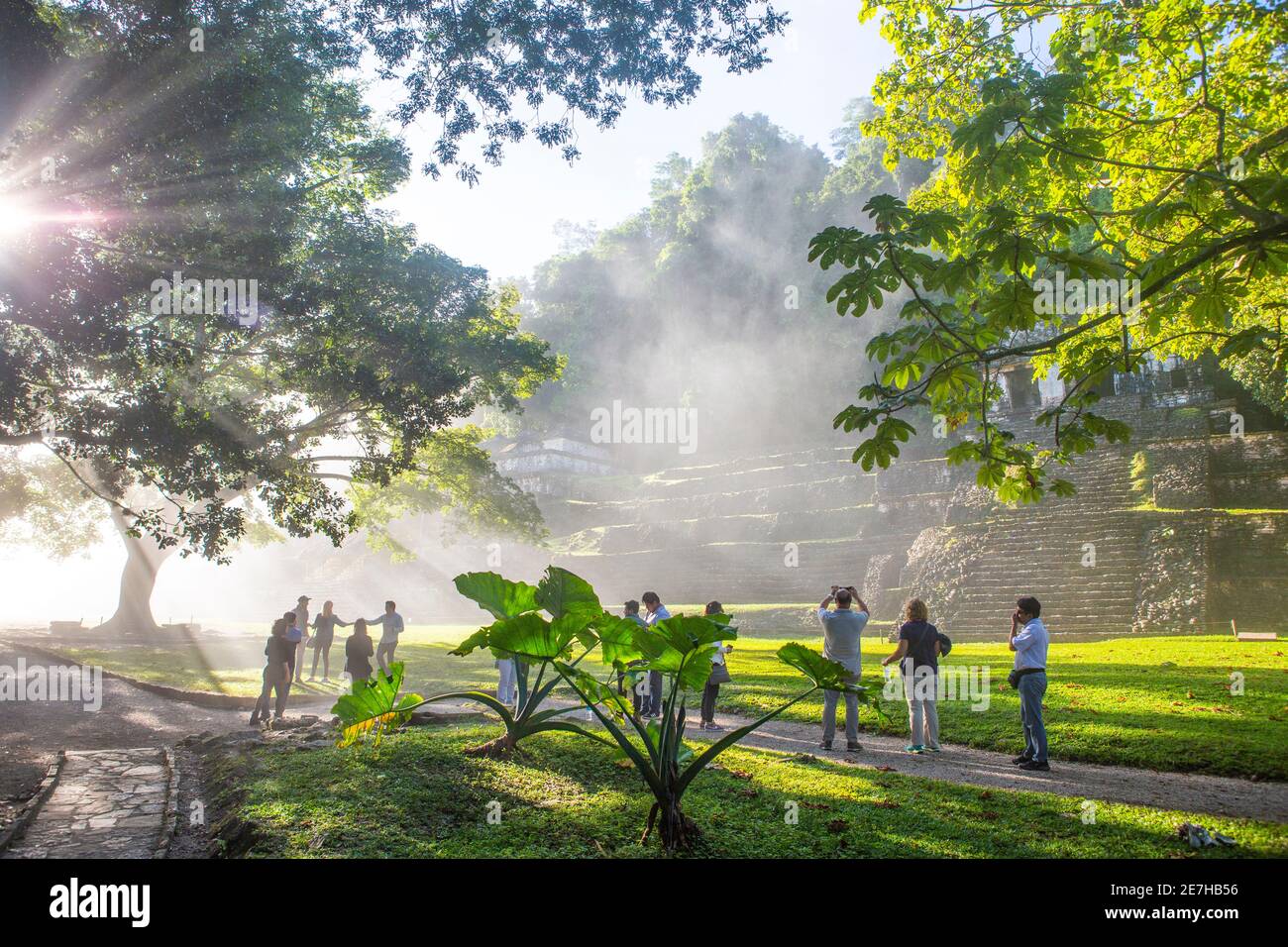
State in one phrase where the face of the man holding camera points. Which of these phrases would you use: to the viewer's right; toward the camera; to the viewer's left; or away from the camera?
away from the camera

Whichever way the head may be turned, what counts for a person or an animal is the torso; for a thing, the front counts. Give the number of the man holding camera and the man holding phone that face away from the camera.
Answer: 1

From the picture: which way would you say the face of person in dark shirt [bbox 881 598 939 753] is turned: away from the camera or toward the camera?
away from the camera

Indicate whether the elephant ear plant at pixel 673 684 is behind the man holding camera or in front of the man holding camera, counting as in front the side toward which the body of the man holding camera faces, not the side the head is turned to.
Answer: behind

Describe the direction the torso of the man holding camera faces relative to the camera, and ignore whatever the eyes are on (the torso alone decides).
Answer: away from the camera

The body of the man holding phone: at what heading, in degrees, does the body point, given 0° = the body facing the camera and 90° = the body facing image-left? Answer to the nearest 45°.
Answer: approximately 90°

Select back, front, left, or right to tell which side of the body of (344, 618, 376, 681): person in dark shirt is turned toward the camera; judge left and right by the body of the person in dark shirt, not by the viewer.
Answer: back
